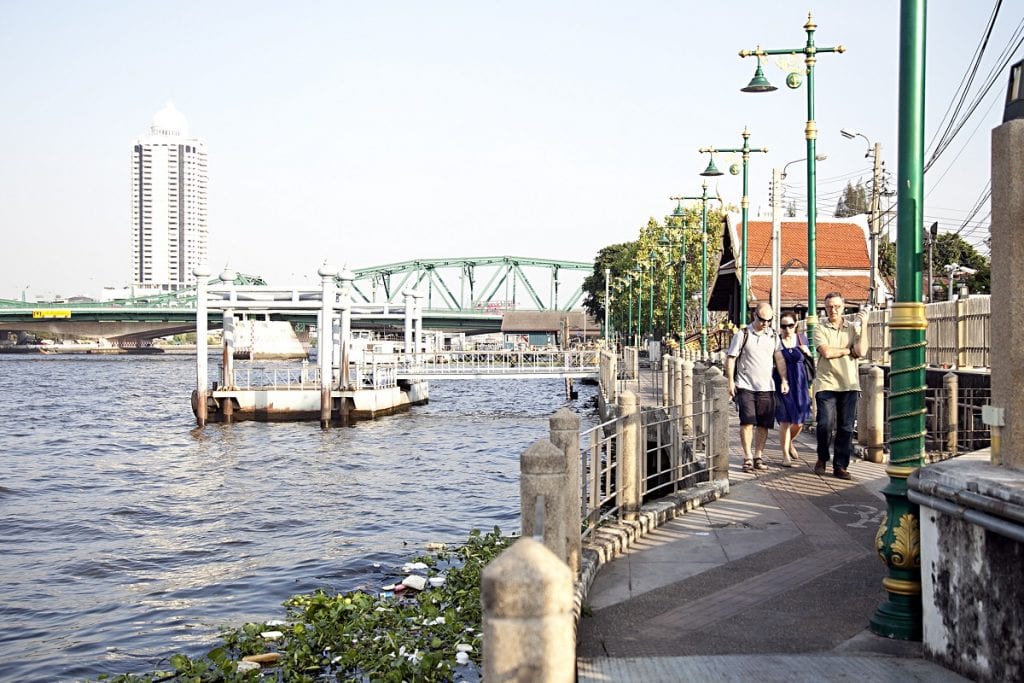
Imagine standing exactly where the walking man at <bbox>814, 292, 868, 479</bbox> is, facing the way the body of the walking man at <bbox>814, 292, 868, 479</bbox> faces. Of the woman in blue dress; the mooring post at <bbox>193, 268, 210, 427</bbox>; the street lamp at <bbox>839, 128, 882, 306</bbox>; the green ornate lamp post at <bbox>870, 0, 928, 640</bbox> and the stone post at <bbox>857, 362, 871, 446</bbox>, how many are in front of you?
1

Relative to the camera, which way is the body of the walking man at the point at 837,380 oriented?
toward the camera

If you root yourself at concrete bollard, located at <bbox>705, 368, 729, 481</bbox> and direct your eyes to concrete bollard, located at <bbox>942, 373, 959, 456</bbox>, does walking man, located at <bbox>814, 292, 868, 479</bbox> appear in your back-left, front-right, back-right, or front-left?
front-right

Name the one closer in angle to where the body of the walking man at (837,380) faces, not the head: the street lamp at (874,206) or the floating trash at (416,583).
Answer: the floating trash

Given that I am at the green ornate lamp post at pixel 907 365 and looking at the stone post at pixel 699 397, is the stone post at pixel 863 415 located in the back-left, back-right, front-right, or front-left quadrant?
front-right

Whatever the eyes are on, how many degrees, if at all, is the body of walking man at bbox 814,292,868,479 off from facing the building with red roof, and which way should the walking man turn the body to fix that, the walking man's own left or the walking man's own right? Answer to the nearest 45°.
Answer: approximately 180°

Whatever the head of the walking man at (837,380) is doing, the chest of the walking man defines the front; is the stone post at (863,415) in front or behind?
behind

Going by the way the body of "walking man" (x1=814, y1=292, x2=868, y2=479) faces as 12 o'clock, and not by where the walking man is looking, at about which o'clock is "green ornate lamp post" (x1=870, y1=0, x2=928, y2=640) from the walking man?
The green ornate lamp post is roughly at 12 o'clock from the walking man.

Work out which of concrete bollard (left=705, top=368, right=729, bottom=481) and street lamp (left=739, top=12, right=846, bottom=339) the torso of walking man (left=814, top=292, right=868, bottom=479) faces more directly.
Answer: the concrete bollard

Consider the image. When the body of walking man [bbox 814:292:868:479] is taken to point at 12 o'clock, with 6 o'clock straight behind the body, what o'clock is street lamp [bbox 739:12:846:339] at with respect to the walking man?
The street lamp is roughly at 6 o'clock from the walking man.

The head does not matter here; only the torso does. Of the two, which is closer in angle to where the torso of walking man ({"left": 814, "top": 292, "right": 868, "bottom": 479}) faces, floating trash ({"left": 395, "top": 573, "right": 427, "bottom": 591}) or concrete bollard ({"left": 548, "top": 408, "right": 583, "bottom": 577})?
the concrete bollard

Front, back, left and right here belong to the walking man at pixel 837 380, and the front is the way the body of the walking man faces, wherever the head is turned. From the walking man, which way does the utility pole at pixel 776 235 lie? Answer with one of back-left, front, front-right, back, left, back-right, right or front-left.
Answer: back

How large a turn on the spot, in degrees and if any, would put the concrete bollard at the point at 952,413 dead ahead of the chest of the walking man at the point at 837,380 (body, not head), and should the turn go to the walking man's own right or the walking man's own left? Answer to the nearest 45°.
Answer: approximately 135° to the walking man's own left

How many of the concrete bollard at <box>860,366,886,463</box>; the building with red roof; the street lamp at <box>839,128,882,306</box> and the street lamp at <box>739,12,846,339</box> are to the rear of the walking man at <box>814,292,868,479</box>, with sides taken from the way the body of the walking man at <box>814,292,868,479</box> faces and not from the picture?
4

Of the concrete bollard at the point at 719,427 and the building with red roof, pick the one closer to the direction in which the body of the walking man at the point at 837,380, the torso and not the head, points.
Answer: the concrete bollard

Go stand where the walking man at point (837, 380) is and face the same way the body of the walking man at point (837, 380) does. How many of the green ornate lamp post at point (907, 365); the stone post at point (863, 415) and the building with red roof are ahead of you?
1

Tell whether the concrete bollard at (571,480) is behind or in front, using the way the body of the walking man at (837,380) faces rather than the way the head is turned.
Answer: in front
